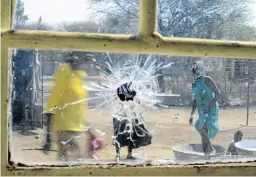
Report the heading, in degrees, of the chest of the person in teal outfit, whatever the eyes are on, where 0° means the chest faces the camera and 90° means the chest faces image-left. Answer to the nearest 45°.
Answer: approximately 45°
